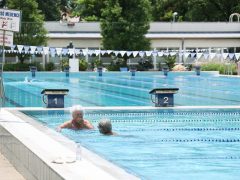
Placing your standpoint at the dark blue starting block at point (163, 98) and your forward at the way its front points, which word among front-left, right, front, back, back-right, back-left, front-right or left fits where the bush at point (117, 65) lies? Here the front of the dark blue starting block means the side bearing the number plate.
back

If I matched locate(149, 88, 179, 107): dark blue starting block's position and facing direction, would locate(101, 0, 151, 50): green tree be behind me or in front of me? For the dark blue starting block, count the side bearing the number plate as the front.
behind

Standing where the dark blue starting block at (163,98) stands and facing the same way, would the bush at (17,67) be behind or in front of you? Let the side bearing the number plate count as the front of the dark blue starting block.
behind

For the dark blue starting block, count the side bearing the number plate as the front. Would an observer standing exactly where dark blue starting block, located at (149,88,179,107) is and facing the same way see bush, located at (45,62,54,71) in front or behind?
behind

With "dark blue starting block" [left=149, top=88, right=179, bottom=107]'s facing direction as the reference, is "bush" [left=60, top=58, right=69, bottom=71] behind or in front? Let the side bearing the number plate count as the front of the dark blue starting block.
behind

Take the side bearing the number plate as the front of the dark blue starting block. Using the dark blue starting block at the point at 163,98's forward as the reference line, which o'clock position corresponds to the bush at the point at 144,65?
The bush is roughly at 6 o'clock from the dark blue starting block.

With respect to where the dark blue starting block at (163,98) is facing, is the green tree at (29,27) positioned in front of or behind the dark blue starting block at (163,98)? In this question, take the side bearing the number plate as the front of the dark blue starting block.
behind
